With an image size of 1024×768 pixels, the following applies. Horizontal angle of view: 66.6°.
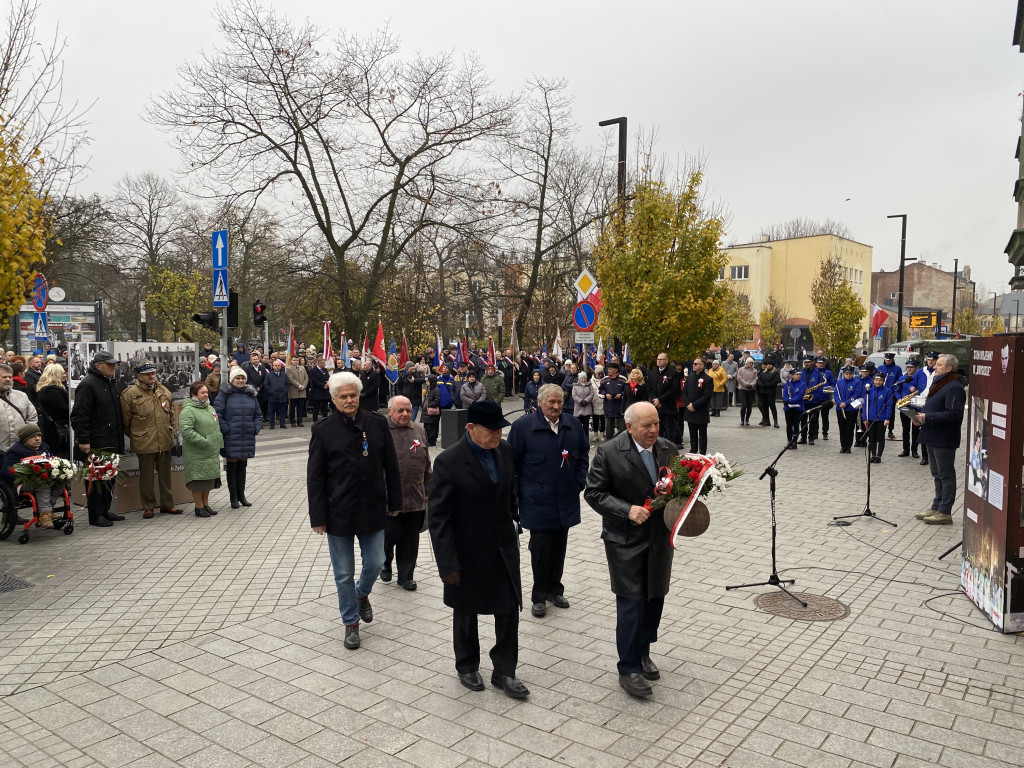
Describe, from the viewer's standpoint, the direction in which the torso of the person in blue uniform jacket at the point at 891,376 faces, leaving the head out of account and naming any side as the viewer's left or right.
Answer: facing the viewer and to the left of the viewer

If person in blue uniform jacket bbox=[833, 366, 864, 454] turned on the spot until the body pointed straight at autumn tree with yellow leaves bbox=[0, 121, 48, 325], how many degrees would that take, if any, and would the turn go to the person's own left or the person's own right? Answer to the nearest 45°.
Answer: approximately 45° to the person's own right

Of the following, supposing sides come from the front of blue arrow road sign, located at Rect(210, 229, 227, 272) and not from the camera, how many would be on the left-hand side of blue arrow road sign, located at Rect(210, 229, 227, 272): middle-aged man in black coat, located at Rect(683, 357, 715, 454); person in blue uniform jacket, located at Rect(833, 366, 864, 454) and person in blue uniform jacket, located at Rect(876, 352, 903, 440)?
3

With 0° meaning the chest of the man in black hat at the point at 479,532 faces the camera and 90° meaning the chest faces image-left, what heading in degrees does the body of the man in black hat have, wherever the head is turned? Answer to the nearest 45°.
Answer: approximately 315°

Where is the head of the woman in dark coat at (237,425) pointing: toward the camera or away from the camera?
toward the camera

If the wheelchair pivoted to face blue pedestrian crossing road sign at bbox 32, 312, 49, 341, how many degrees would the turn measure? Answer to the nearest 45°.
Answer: approximately 135° to its left

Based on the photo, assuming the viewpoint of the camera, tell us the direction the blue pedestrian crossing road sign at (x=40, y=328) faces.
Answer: facing the viewer

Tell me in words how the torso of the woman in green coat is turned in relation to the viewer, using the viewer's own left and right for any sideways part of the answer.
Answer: facing the viewer and to the right of the viewer

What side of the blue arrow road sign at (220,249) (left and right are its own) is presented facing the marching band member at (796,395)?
left

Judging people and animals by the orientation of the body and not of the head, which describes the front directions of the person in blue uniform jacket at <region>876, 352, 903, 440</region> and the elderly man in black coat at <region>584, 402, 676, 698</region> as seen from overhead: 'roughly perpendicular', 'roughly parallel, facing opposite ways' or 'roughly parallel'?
roughly perpendicular

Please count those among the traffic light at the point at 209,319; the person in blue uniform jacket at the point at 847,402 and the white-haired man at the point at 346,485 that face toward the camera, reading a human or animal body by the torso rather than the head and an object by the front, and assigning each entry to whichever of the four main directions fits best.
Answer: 2

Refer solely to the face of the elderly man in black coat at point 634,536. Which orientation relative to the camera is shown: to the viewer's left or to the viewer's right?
to the viewer's right

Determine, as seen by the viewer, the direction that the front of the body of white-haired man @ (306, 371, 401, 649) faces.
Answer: toward the camera

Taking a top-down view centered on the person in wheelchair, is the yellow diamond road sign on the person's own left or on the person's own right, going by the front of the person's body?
on the person's own left
